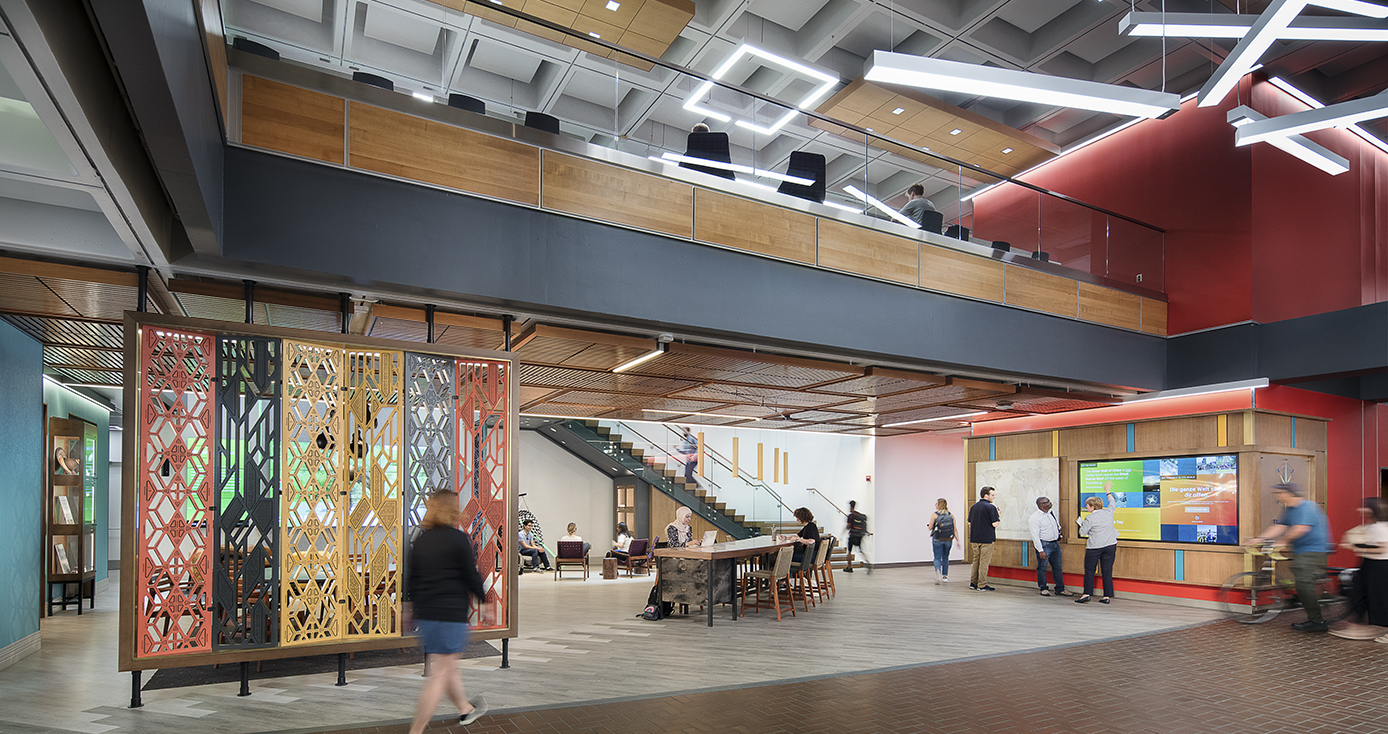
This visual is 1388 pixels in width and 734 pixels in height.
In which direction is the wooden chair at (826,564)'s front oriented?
to the viewer's left

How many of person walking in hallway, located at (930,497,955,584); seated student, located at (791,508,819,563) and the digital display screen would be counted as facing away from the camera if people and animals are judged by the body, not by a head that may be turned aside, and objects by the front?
1

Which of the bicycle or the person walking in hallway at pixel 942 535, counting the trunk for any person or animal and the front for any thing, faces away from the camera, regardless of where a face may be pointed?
the person walking in hallway

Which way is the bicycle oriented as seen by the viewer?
to the viewer's left

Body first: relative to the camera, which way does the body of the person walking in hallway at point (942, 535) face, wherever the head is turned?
away from the camera

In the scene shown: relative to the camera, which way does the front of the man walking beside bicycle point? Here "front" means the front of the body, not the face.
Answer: to the viewer's left

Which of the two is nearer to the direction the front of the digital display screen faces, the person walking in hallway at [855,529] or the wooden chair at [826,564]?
the wooden chair

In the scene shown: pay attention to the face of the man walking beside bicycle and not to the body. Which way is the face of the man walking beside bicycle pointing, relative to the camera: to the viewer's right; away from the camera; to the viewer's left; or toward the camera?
to the viewer's left

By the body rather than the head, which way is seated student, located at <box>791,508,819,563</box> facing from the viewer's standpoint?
to the viewer's left
